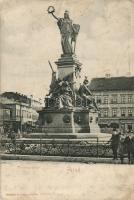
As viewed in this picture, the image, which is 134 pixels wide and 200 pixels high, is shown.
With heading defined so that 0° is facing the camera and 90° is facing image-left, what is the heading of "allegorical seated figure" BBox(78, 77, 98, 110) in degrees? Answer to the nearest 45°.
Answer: approximately 315°

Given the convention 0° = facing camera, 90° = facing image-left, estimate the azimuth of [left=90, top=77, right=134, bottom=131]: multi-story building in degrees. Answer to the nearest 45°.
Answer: approximately 0°

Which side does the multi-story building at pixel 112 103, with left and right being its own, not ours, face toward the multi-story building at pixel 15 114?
right

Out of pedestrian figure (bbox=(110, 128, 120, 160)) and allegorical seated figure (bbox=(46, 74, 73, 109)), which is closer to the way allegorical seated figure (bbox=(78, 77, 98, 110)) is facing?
the pedestrian figure

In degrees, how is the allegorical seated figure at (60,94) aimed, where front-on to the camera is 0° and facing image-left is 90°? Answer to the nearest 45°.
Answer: approximately 45°

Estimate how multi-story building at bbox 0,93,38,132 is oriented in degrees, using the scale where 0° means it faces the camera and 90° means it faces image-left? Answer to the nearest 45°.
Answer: approximately 315°

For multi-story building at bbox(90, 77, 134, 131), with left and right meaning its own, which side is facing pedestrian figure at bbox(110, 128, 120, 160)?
front

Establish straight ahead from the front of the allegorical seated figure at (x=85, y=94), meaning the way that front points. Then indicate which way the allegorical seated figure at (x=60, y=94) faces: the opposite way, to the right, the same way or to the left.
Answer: to the right

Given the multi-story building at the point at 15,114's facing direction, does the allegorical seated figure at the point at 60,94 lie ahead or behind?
ahead
